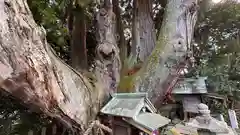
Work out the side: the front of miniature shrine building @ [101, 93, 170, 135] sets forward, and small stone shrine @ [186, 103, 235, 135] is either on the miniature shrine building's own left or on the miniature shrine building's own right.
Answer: on the miniature shrine building's own left

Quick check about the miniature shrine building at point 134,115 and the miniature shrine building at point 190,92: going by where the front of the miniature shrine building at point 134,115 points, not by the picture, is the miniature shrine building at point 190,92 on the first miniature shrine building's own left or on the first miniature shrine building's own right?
on the first miniature shrine building's own left

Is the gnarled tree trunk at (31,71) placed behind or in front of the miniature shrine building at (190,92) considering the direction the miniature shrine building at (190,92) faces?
in front

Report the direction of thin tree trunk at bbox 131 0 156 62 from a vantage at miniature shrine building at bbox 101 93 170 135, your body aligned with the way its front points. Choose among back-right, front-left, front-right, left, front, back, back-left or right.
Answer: back-left

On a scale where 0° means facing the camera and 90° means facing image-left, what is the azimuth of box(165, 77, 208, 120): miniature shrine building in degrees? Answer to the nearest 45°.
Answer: approximately 45°

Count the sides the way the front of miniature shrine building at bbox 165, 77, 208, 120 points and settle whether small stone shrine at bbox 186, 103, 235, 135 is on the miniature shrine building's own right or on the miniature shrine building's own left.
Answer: on the miniature shrine building's own left

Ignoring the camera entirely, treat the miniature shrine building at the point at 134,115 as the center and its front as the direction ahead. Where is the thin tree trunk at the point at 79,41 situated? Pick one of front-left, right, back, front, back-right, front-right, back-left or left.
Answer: back
